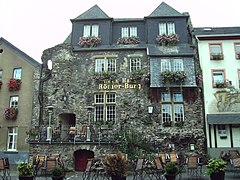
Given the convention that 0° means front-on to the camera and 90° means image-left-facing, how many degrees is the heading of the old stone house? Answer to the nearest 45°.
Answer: approximately 0°

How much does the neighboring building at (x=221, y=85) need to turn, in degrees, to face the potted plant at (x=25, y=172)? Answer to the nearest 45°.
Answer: approximately 45° to its right

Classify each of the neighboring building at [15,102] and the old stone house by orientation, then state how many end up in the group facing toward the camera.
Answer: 2

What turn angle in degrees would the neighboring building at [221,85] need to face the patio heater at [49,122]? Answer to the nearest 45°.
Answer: approximately 90° to its right

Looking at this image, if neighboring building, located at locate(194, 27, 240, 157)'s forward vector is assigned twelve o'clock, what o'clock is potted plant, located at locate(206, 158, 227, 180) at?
The potted plant is roughly at 12 o'clock from the neighboring building.

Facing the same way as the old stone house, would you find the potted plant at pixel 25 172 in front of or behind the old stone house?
in front

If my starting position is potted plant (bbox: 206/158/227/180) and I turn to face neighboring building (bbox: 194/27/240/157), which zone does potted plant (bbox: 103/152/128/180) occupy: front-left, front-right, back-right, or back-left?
back-left
